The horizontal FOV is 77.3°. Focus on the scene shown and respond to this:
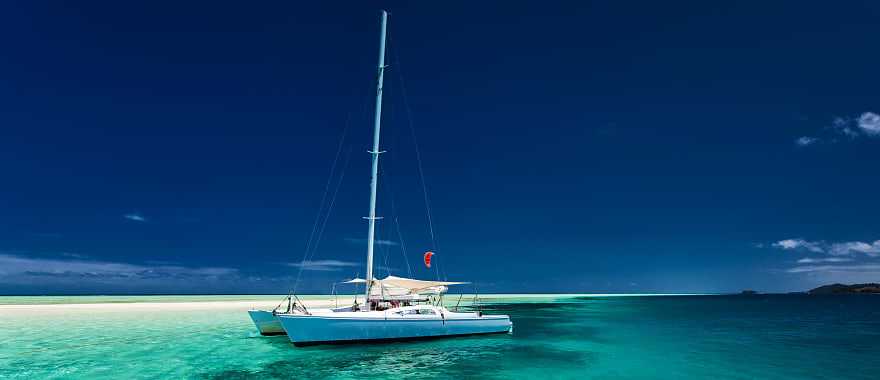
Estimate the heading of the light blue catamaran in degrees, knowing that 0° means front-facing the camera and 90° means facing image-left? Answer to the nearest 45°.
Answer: approximately 45°
